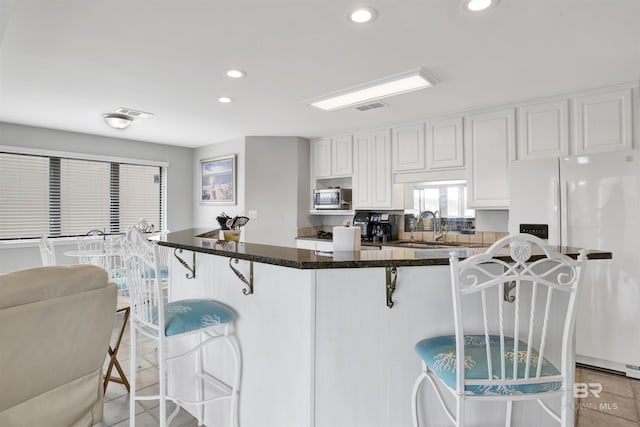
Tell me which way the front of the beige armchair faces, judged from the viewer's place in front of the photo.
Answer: facing away from the viewer and to the left of the viewer

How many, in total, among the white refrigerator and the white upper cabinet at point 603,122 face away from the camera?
0

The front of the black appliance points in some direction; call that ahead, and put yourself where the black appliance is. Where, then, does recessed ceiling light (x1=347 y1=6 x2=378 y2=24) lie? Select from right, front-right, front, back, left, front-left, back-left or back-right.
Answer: front-left

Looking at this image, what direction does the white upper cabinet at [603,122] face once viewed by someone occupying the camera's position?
facing the viewer and to the left of the viewer

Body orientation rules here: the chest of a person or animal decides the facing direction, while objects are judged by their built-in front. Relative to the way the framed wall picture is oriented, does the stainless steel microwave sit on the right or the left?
on its left

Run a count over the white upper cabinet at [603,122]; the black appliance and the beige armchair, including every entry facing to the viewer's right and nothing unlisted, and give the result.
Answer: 0
